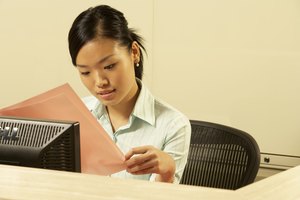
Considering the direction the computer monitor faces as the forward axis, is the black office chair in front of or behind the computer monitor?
in front

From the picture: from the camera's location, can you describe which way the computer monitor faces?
facing away from the viewer and to the right of the viewer

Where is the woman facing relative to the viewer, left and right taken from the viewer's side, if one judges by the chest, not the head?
facing the viewer and to the left of the viewer

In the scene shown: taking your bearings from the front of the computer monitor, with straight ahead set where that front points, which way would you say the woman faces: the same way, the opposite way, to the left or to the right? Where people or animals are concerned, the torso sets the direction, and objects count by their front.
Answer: the opposite way

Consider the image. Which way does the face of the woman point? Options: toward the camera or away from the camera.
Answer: toward the camera

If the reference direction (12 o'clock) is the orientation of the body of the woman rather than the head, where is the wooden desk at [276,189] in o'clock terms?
The wooden desk is roughly at 10 o'clock from the woman.
